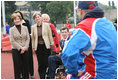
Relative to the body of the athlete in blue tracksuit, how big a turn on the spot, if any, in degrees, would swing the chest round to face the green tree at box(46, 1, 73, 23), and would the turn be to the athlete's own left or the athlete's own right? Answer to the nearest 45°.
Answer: approximately 45° to the athlete's own right

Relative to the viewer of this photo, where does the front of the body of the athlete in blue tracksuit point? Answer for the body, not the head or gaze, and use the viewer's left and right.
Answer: facing away from the viewer and to the left of the viewer
